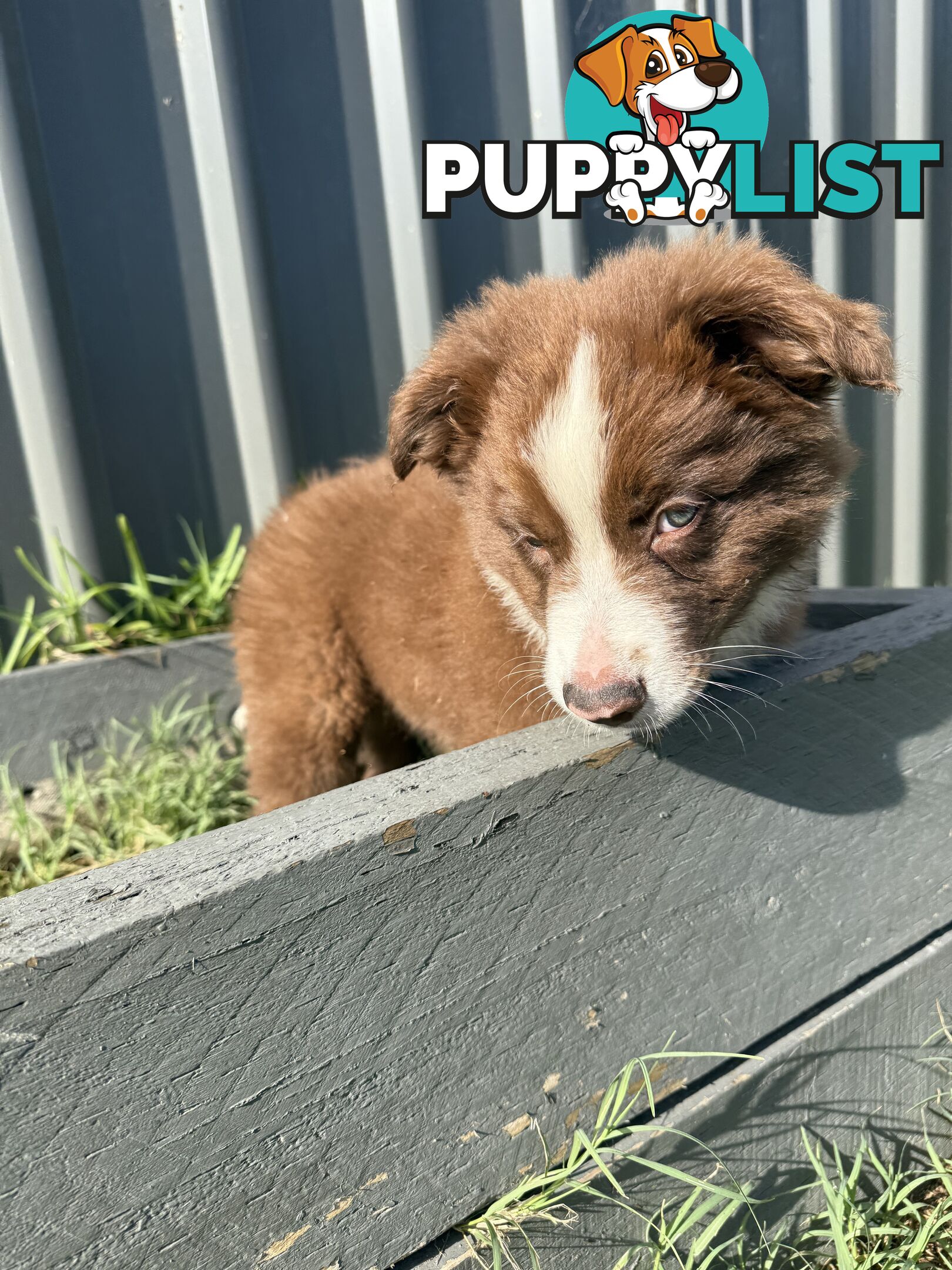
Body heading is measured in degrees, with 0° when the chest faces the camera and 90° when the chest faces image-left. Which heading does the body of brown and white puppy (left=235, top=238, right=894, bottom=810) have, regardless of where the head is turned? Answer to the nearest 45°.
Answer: approximately 315°

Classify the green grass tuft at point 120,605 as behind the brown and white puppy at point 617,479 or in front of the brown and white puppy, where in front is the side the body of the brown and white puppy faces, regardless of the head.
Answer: behind
